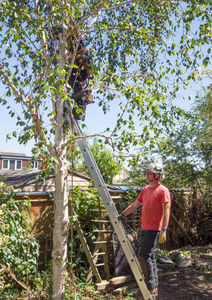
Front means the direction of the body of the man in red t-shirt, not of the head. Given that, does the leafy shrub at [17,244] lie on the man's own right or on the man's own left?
on the man's own right

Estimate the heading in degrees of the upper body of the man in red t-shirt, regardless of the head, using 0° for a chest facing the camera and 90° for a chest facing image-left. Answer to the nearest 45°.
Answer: approximately 45°

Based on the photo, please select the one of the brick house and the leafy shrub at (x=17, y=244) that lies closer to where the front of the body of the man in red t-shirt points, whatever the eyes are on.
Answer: the leafy shrub
